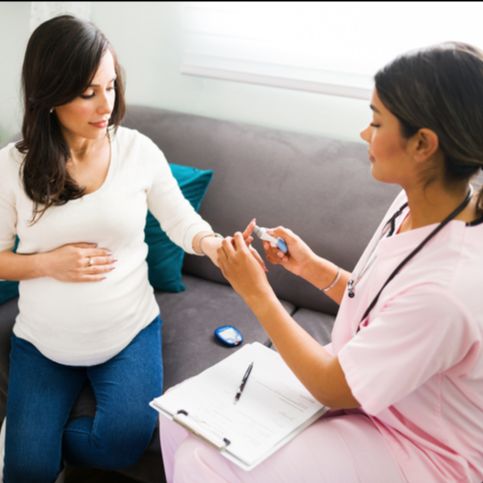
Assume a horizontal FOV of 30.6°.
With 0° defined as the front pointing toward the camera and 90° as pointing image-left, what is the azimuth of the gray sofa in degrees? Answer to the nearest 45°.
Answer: approximately 45°
